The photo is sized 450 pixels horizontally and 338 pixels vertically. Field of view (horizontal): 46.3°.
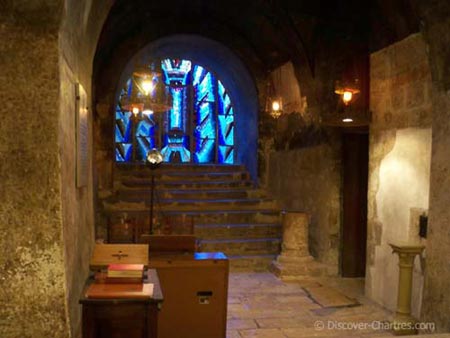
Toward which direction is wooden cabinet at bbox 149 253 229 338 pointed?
toward the camera

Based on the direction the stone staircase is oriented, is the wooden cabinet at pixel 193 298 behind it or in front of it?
in front

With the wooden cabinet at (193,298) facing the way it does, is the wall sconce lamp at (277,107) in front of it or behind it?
behind

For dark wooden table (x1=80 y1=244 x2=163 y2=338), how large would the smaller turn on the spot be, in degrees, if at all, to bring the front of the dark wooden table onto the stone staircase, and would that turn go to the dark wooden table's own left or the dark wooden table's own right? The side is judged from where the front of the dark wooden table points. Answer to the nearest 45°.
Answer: approximately 180°

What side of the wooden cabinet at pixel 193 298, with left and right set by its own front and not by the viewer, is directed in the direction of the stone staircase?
back

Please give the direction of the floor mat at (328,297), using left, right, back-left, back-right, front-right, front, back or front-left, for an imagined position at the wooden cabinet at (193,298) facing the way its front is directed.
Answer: back-left

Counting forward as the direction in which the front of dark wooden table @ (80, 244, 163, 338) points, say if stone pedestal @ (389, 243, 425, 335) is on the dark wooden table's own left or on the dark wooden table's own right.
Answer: on the dark wooden table's own left
